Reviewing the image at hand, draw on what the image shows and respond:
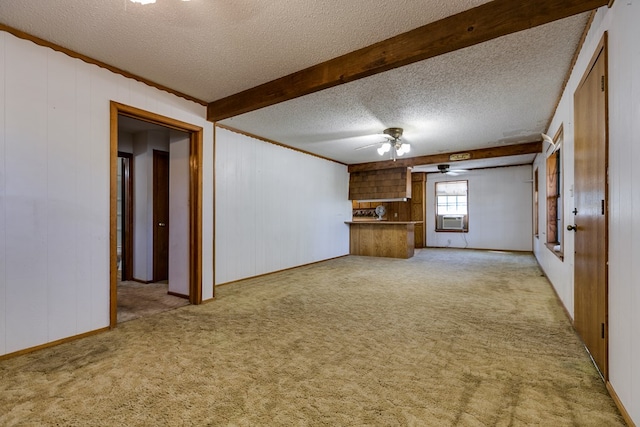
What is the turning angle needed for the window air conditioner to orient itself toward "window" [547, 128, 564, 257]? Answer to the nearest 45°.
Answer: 0° — it already faces it

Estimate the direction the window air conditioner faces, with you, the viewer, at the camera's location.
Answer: facing the viewer

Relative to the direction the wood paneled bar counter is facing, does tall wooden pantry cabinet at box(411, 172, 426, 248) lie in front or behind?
behind

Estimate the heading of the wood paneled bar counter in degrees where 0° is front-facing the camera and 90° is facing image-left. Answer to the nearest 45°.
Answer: approximately 0°

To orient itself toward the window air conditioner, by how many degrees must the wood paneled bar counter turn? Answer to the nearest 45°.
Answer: approximately 135° to its left

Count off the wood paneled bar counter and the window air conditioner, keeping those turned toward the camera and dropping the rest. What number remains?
2

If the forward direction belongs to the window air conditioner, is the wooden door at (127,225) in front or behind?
in front

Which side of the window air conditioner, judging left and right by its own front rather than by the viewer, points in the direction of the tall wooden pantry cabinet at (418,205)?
right

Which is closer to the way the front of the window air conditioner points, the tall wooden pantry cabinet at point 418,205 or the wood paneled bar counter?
the wood paneled bar counter

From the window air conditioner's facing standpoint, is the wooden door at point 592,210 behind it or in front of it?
in front

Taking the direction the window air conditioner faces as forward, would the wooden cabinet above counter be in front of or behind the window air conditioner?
in front

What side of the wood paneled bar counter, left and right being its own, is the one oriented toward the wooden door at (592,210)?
front
